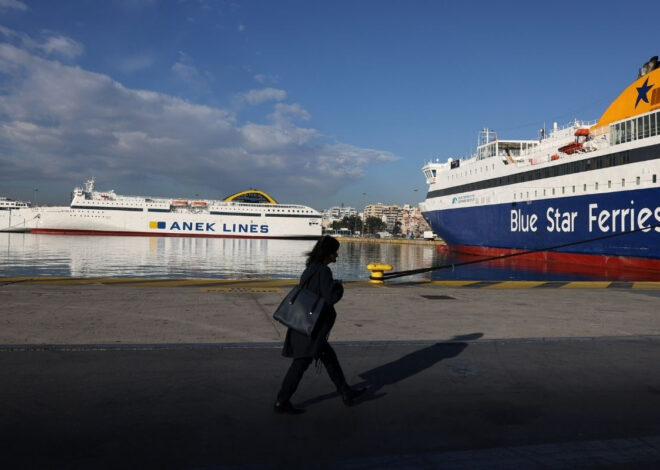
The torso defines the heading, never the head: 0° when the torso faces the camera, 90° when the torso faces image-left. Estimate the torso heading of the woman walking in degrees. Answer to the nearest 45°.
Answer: approximately 270°

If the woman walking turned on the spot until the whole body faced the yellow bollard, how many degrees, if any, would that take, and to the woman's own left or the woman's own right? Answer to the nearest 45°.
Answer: approximately 90° to the woman's own left

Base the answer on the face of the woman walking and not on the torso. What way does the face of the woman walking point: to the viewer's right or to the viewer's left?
to the viewer's right
